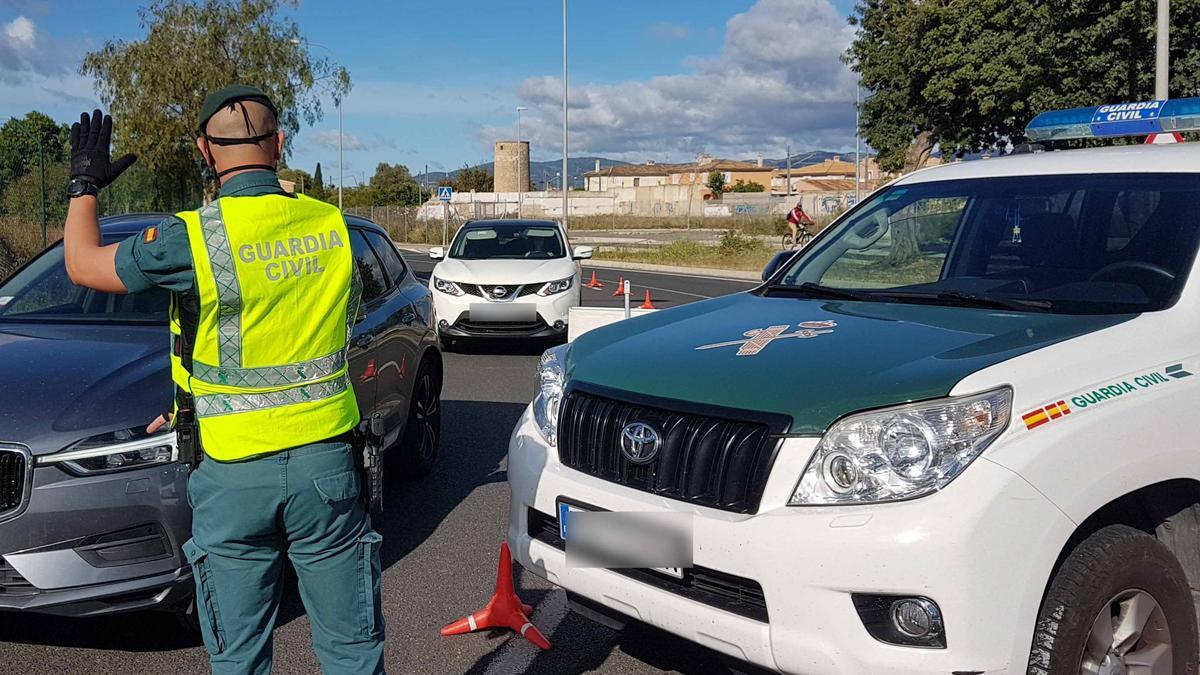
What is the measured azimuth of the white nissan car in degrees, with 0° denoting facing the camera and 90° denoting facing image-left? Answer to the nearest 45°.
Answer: approximately 0°

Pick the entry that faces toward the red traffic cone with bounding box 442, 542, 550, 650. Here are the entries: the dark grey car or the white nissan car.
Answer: the white nissan car

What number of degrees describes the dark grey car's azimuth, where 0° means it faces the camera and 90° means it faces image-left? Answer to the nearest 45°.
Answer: approximately 45°

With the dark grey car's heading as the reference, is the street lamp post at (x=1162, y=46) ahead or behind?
behind

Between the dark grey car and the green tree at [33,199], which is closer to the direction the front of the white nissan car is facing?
the dark grey car

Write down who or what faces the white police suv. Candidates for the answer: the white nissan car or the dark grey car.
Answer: the white nissan car

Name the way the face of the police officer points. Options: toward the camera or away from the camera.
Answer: away from the camera
